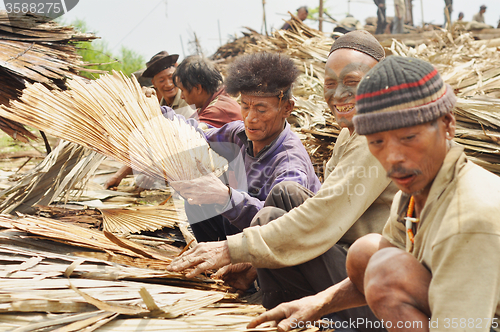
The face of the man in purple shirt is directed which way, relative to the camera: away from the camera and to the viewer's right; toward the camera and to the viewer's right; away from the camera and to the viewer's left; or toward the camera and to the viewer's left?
toward the camera and to the viewer's left

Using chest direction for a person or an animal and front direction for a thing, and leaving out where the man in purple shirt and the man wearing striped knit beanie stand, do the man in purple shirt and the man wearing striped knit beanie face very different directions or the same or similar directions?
same or similar directions

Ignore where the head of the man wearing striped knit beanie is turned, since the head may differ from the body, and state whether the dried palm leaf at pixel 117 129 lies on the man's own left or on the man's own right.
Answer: on the man's own right

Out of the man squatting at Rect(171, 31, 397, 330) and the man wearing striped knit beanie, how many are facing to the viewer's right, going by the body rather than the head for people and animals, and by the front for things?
0

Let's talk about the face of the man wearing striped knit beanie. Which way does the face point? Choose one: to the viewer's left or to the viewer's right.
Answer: to the viewer's left

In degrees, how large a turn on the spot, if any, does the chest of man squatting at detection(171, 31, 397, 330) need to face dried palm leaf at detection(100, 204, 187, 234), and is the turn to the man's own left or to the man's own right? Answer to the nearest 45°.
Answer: approximately 45° to the man's own right

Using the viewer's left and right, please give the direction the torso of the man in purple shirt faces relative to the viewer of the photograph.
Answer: facing the viewer and to the left of the viewer

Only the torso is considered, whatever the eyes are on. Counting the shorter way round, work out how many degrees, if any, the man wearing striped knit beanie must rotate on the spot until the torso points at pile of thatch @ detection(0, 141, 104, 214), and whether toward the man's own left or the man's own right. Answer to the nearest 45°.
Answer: approximately 90° to the man's own right

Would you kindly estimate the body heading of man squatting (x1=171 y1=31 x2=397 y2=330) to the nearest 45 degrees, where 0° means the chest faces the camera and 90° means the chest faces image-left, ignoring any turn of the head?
approximately 90°

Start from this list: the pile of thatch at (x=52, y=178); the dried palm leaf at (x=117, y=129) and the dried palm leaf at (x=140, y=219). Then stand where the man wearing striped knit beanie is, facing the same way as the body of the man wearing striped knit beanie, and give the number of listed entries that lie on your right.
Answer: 3

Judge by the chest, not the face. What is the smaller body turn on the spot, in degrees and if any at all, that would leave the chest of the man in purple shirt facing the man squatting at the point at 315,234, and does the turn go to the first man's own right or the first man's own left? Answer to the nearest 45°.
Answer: approximately 45° to the first man's own left

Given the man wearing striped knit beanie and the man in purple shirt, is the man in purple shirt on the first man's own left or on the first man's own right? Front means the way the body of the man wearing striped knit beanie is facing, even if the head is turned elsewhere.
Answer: on the first man's own right

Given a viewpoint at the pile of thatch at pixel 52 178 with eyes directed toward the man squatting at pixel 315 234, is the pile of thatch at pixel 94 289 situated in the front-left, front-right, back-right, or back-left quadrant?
front-right

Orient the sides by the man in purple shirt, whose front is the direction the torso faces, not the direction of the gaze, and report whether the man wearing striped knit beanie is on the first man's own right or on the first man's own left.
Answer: on the first man's own left
